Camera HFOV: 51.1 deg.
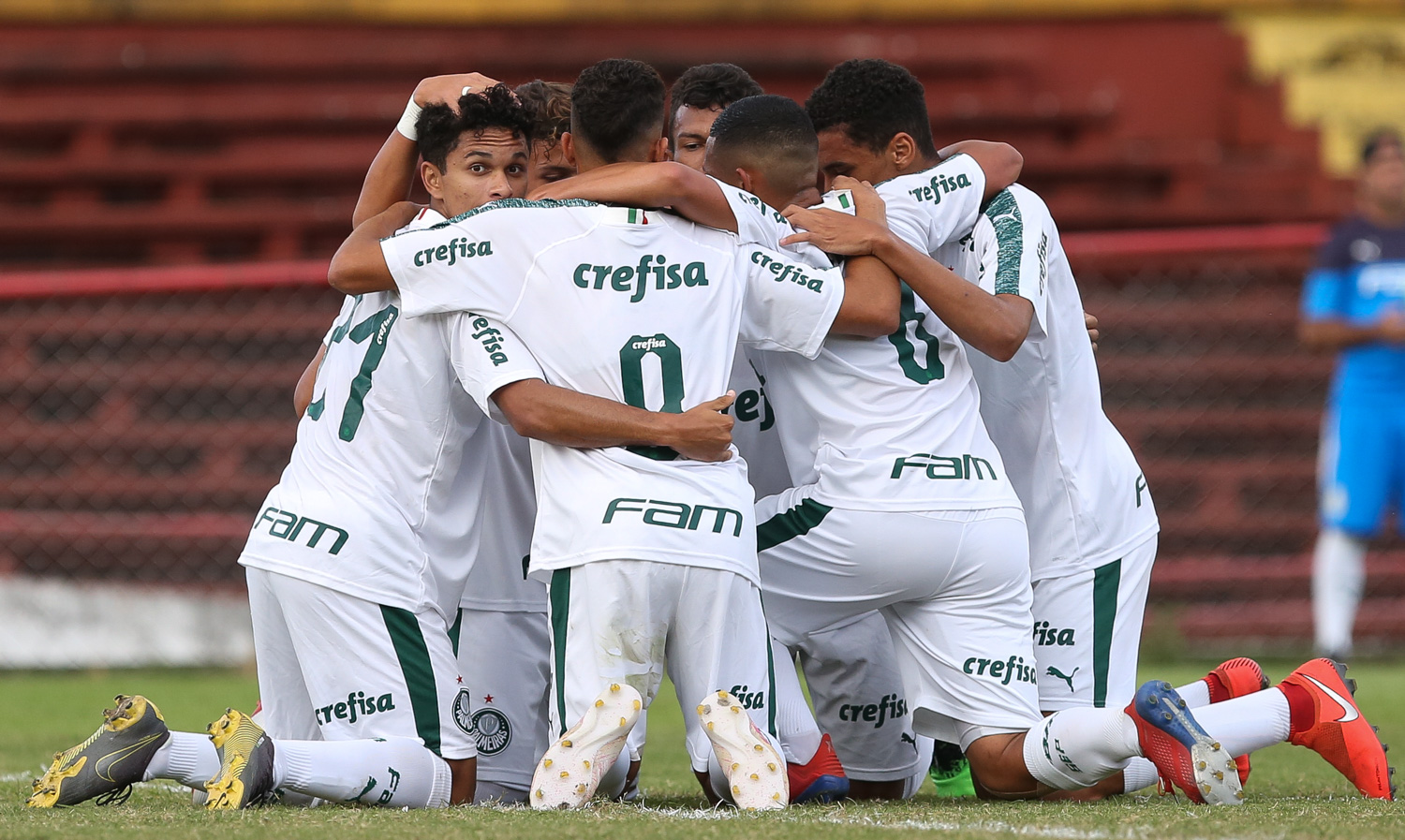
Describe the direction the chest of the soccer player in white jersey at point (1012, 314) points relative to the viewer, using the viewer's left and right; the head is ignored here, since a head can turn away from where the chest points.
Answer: facing to the left of the viewer

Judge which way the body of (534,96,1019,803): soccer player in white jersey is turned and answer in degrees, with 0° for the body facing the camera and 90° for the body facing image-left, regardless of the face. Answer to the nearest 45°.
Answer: approximately 135°

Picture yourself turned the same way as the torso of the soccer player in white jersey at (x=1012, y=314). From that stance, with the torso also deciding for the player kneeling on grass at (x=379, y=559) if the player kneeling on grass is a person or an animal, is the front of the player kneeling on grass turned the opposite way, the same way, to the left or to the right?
to the right

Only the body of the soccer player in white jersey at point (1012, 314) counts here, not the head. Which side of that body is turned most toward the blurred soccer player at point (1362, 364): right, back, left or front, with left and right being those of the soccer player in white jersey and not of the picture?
right

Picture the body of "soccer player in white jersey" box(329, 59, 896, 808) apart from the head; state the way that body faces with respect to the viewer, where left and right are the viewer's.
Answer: facing away from the viewer

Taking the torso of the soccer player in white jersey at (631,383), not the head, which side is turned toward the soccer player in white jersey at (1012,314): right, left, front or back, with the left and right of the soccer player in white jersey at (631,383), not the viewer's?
right

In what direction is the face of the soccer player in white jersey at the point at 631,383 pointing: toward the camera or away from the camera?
away from the camera

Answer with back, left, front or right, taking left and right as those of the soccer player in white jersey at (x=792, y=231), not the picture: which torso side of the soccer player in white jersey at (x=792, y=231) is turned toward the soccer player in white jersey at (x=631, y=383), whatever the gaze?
left

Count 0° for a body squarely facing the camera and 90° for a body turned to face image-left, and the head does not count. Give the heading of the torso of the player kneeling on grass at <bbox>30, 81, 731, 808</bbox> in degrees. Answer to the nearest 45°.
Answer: approximately 225°
